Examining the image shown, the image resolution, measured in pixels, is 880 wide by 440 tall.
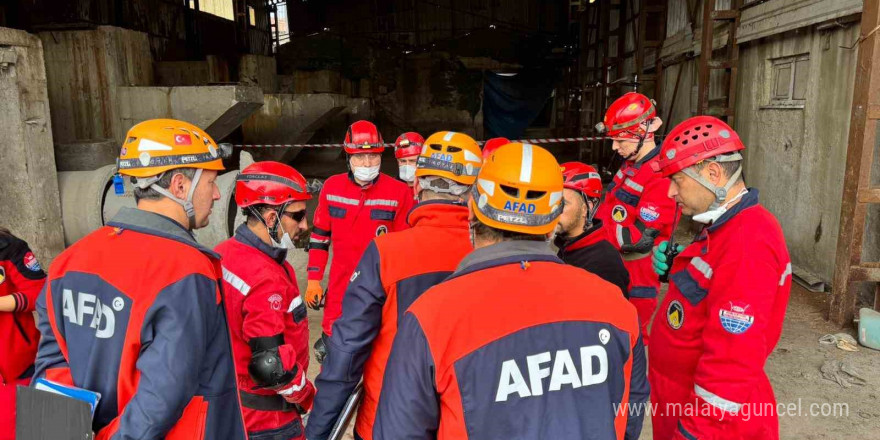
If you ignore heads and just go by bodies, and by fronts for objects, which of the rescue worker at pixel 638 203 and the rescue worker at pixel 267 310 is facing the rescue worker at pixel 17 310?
the rescue worker at pixel 638 203

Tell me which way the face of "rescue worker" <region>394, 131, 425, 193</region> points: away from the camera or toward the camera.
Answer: toward the camera

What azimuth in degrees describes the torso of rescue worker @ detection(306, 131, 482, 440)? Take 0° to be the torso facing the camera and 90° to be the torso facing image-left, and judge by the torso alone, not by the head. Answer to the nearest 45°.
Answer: approximately 180°

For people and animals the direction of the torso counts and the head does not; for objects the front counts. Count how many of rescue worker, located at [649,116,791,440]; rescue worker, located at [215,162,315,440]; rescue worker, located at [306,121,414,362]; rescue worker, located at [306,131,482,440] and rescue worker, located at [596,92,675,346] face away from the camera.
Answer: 1

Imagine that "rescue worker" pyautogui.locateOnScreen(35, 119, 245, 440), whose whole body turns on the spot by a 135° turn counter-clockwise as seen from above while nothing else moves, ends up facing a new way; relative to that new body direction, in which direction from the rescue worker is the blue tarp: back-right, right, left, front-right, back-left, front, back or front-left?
back-right

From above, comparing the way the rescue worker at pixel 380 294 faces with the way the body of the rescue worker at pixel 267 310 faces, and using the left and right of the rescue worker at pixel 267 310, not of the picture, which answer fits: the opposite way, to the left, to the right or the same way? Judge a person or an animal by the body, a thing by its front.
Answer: to the left

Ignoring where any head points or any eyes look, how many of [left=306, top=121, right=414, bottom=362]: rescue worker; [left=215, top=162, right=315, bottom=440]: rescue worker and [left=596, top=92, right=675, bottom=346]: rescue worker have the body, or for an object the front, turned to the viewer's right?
1

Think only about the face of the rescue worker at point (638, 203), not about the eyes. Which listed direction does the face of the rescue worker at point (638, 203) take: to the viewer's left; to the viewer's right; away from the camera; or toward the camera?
to the viewer's left

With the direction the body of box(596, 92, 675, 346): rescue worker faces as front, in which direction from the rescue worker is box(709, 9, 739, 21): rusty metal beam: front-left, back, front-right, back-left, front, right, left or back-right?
back-right

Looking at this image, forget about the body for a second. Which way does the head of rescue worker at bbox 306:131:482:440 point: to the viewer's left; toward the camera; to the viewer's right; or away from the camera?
away from the camera

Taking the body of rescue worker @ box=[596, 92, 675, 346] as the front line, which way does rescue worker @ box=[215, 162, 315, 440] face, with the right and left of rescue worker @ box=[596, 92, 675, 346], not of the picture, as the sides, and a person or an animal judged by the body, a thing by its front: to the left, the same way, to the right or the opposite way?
the opposite way

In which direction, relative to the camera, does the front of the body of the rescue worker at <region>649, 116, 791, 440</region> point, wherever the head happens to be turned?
to the viewer's left

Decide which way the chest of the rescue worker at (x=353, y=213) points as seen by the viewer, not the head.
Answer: toward the camera

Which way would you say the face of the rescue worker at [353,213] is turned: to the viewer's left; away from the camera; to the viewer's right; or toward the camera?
toward the camera

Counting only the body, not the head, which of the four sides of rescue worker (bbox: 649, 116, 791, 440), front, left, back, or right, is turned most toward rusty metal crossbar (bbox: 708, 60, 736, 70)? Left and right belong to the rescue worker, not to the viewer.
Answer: right

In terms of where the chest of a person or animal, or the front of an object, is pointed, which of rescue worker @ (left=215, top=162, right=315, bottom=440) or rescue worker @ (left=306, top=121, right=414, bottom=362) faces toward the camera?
rescue worker @ (left=306, top=121, right=414, bottom=362)

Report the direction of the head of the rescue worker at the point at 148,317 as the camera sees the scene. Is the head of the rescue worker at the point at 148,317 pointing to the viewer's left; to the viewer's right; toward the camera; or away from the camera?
to the viewer's right

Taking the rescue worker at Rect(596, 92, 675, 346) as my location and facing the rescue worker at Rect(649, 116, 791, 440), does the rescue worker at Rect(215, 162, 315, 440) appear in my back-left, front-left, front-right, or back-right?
front-right

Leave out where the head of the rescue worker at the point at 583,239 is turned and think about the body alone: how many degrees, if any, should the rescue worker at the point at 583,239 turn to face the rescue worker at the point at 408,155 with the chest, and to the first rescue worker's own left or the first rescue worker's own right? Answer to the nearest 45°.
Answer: approximately 45° to the first rescue worker's own right
